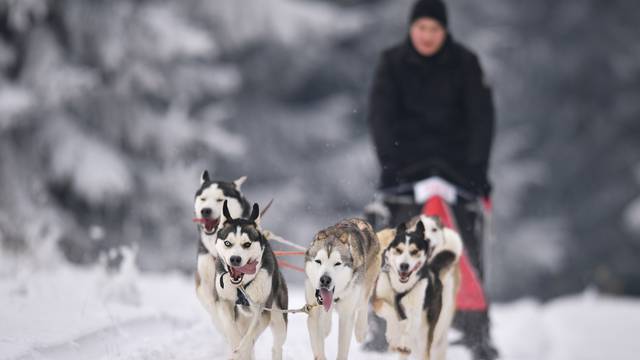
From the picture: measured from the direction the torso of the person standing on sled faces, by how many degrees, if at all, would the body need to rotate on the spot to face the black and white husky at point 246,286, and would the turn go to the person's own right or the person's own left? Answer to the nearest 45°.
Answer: approximately 45° to the person's own right

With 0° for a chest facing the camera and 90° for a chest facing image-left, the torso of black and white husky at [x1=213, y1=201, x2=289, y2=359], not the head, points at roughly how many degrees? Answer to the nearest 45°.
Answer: approximately 0°

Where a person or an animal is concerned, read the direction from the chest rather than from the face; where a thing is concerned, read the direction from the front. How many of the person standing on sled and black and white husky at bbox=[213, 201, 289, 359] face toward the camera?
2

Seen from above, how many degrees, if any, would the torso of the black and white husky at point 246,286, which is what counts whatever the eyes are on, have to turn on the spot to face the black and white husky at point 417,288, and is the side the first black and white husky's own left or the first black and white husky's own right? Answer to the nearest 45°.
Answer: approximately 90° to the first black and white husky's own left

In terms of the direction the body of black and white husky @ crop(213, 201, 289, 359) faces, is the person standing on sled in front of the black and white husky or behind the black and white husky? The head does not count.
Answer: behind
